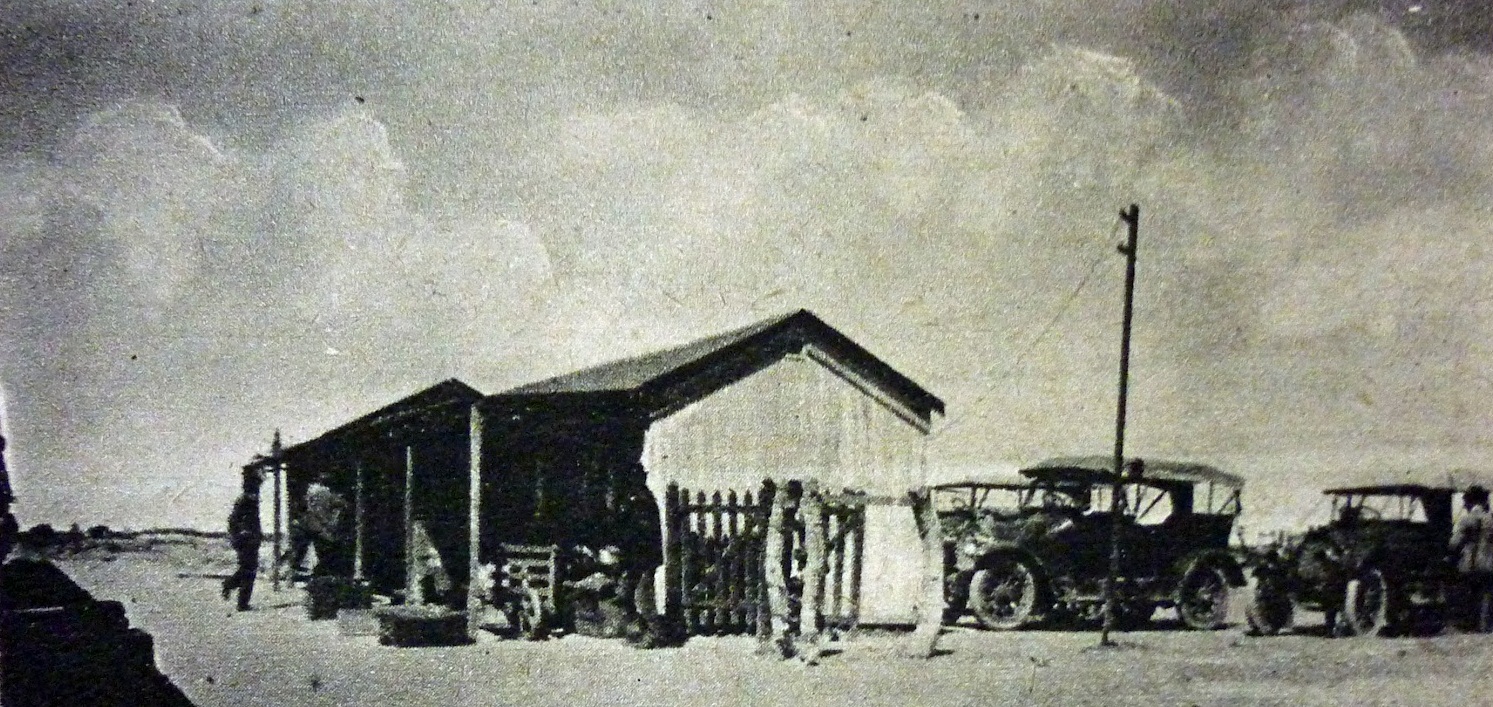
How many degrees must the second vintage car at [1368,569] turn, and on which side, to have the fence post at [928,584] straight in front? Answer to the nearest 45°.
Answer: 0° — it already faces it

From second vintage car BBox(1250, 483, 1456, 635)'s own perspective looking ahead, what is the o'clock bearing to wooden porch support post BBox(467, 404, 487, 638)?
The wooden porch support post is roughly at 12 o'clock from the second vintage car.

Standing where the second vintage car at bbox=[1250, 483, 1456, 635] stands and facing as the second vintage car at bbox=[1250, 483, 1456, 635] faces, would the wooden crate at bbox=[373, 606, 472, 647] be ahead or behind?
ahead

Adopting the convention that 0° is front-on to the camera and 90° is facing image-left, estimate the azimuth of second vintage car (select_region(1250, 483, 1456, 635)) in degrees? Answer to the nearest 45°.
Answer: approximately 45°

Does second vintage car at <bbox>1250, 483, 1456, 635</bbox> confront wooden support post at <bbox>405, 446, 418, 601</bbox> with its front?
yes

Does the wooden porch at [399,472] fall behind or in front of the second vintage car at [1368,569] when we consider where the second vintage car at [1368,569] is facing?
in front

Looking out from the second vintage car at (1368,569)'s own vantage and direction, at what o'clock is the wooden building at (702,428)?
The wooden building is roughly at 12 o'clock from the second vintage car.

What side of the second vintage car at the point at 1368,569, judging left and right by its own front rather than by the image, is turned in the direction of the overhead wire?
front

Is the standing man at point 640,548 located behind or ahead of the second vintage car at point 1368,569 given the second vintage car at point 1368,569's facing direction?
ahead

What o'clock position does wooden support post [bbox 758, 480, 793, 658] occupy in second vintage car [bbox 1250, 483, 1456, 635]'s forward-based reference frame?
The wooden support post is roughly at 12 o'clock from the second vintage car.
